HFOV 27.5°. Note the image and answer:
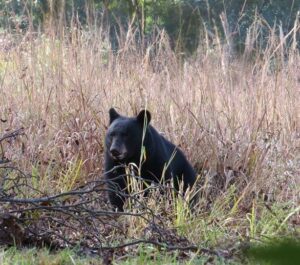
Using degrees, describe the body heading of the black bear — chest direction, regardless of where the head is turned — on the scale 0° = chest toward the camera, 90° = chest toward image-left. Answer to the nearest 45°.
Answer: approximately 45°
